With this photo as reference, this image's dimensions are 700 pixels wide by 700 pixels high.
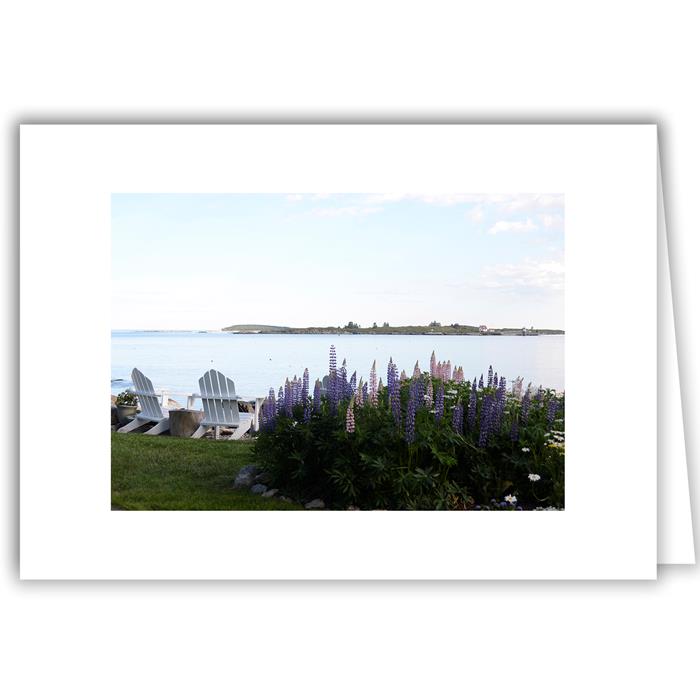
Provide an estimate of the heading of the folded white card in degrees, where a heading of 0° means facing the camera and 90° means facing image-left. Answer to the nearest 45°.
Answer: approximately 0°
